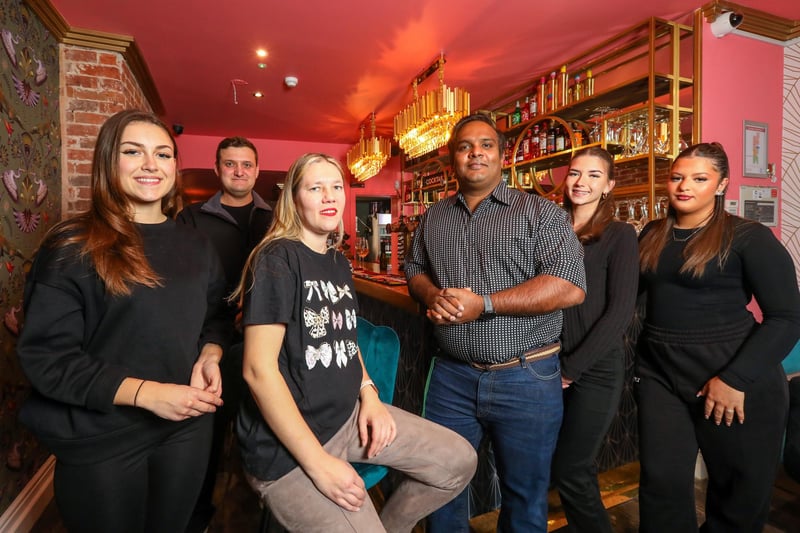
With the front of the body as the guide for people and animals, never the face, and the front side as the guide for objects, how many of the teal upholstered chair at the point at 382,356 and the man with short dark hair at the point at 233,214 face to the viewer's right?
0

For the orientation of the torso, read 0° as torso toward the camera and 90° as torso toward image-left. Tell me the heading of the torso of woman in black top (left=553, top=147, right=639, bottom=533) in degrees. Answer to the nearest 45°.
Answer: approximately 45°

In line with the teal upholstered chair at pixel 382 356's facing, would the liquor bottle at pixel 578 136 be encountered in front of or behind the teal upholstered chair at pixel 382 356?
behind

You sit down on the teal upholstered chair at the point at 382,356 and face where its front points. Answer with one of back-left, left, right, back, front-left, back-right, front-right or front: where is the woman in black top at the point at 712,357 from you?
back-left

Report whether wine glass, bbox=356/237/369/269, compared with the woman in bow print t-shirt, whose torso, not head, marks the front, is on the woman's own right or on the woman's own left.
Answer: on the woman's own left

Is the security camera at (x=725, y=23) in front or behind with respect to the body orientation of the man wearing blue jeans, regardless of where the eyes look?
behind

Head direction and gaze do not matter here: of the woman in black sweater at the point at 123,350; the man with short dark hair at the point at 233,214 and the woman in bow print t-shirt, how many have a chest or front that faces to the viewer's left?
0

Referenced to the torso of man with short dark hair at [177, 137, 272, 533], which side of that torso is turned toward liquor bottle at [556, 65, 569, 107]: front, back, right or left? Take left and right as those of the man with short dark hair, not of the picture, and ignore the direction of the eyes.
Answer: left

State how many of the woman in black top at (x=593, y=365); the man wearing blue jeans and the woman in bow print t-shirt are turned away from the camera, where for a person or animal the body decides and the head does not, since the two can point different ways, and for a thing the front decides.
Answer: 0

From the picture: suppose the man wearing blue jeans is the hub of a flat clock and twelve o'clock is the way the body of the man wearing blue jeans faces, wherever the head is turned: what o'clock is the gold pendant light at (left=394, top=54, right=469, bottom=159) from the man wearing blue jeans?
The gold pendant light is roughly at 4 o'clock from the man wearing blue jeans.

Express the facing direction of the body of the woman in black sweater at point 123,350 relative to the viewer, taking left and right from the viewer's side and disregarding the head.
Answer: facing the viewer and to the right of the viewer

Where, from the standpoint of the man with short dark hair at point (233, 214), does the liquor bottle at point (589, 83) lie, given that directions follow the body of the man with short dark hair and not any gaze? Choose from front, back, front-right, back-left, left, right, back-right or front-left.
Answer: left

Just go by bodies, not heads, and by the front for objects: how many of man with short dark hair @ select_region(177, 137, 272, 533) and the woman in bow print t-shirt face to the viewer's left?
0
